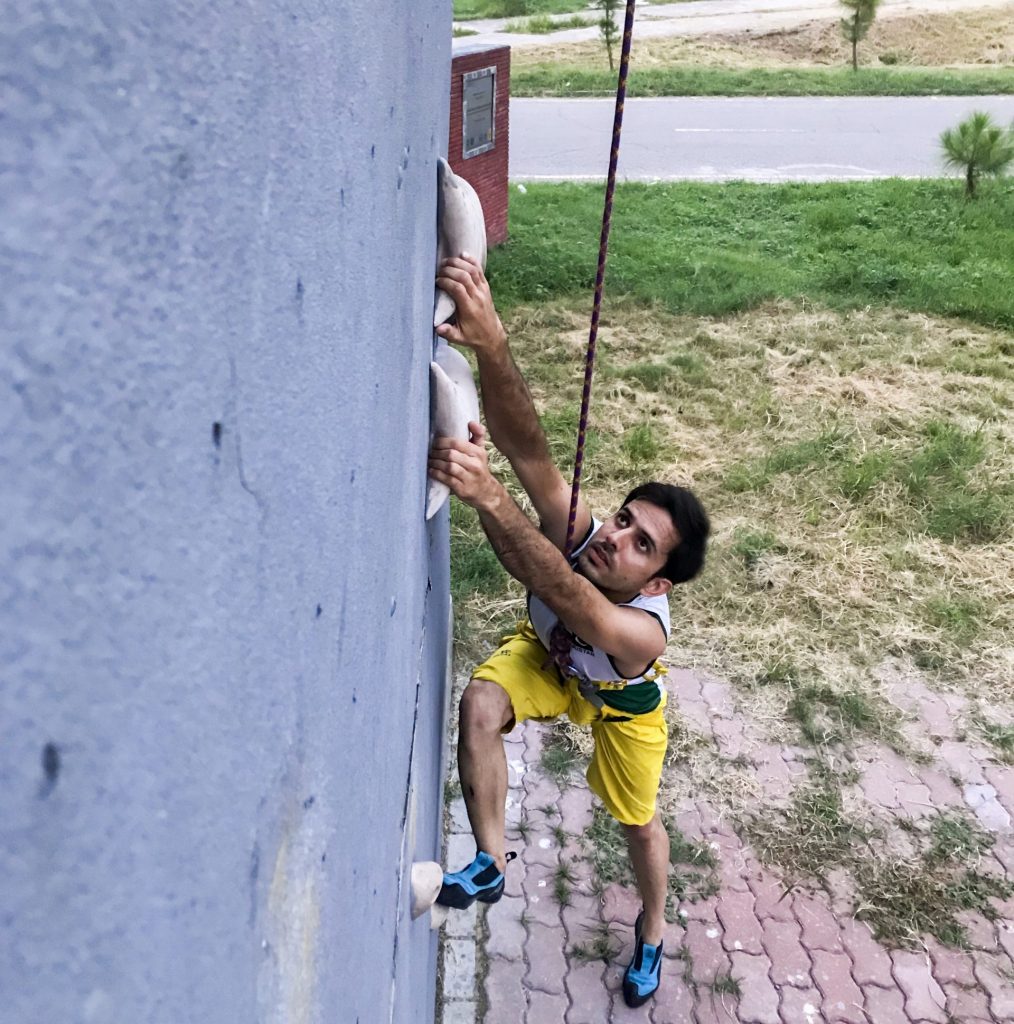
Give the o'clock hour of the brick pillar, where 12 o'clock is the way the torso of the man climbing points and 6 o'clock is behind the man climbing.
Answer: The brick pillar is roughly at 4 o'clock from the man climbing.

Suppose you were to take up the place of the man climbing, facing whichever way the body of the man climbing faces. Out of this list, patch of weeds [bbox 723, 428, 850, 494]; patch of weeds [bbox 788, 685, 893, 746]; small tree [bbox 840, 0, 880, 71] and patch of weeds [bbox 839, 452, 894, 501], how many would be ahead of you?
0

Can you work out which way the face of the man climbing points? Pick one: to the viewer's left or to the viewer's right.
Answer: to the viewer's left

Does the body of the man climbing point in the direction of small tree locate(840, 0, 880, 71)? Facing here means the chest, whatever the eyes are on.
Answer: no

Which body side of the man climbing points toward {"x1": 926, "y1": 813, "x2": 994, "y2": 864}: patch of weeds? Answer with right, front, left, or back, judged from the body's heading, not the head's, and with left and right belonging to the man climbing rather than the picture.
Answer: back

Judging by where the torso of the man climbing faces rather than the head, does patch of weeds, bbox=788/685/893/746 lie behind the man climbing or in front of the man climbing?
behind

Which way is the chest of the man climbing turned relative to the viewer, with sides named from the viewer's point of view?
facing the viewer and to the left of the viewer

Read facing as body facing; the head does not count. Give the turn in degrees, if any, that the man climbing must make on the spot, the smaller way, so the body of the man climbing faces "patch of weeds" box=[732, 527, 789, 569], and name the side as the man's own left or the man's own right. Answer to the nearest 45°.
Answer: approximately 135° to the man's own right

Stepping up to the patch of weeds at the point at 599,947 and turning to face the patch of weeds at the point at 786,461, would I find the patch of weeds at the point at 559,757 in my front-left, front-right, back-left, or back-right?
front-left

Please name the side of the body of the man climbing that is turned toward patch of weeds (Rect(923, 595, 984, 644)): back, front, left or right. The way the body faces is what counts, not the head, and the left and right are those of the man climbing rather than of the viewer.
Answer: back

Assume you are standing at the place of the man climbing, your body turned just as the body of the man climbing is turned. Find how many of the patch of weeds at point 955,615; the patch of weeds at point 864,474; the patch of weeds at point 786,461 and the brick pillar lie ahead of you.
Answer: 0

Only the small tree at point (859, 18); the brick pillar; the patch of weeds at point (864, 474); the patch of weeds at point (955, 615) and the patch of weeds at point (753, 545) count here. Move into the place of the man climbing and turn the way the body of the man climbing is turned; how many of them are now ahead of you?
0
